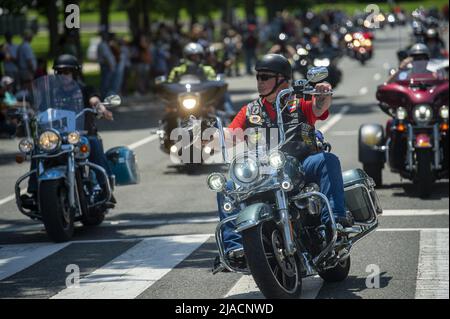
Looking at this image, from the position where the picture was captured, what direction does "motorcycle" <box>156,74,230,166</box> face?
facing the viewer

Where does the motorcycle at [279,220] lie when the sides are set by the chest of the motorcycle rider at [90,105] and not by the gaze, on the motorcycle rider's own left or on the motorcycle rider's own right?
on the motorcycle rider's own left

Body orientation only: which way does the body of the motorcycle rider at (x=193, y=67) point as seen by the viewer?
toward the camera

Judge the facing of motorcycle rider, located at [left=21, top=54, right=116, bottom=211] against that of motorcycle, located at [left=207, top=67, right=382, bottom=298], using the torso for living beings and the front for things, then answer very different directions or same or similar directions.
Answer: same or similar directions

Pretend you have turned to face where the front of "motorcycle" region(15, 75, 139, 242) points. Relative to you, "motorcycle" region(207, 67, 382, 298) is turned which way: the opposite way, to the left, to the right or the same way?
the same way

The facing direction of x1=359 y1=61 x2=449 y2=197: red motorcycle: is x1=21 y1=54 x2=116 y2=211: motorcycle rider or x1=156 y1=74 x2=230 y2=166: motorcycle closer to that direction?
the motorcycle rider

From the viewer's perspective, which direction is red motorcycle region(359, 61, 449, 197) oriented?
toward the camera

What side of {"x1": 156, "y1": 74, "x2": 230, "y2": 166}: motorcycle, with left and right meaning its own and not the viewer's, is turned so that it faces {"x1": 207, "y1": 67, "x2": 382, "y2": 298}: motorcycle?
front

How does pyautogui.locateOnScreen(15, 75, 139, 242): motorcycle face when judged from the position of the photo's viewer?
facing the viewer and to the left of the viewer

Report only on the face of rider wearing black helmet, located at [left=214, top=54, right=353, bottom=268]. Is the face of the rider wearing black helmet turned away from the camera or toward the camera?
toward the camera

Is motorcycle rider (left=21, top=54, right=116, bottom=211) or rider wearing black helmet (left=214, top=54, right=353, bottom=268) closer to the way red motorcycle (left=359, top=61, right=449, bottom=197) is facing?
the rider wearing black helmet

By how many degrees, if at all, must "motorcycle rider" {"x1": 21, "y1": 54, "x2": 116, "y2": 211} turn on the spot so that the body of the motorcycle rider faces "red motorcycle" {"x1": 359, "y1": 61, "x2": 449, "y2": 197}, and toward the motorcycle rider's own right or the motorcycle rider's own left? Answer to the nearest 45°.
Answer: approximately 135° to the motorcycle rider's own left

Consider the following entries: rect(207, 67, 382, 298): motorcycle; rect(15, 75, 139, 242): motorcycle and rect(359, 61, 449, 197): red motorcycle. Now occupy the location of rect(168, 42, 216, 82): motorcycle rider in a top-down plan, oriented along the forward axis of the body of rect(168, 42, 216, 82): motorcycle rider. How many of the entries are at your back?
0

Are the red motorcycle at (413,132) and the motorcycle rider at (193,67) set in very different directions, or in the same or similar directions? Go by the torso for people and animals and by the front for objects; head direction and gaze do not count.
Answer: same or similar directions
